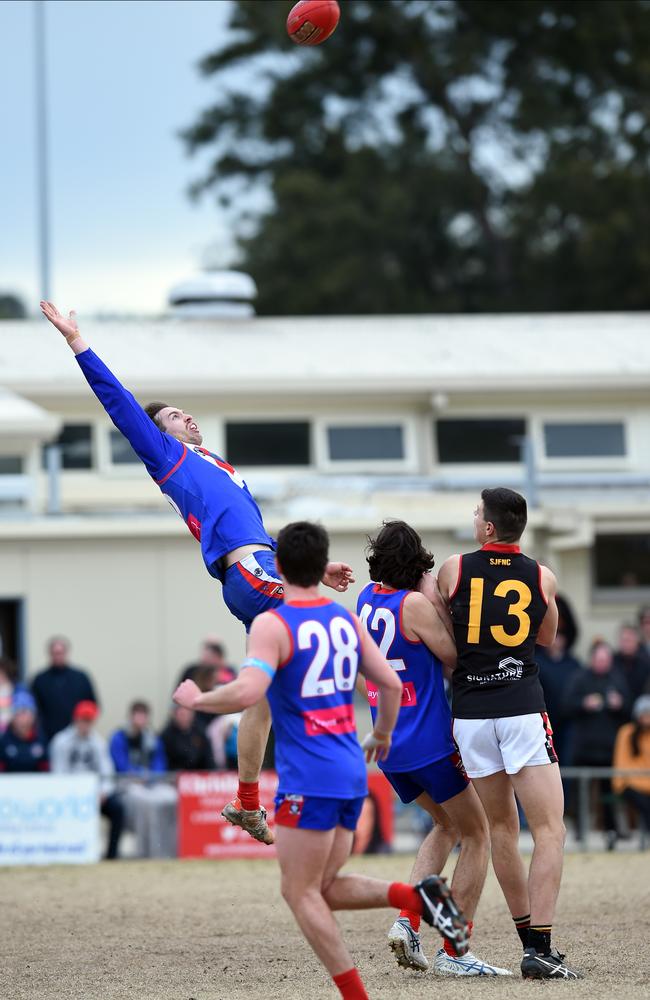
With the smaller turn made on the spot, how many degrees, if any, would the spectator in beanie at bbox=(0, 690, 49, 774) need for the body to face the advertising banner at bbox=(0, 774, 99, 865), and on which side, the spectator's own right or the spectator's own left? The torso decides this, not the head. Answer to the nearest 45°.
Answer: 0° — they already face it

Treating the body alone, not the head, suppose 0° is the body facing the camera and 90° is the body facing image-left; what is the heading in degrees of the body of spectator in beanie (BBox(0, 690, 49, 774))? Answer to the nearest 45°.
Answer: approximately 0°

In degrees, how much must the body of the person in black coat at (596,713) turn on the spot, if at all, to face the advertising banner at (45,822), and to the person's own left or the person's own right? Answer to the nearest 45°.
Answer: approximately 90° to the person's own right

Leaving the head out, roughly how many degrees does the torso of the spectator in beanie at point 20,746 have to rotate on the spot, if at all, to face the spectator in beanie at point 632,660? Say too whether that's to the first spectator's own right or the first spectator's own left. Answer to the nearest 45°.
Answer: approximately 90° to the first spectator's own left

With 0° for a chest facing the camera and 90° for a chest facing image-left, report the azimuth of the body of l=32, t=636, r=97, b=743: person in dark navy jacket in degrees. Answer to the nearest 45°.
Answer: approximately 0°

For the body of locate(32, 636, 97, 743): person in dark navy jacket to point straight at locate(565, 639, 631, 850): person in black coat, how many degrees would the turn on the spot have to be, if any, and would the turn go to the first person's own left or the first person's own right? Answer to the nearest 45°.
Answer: approximately 90° to the first person's own left
